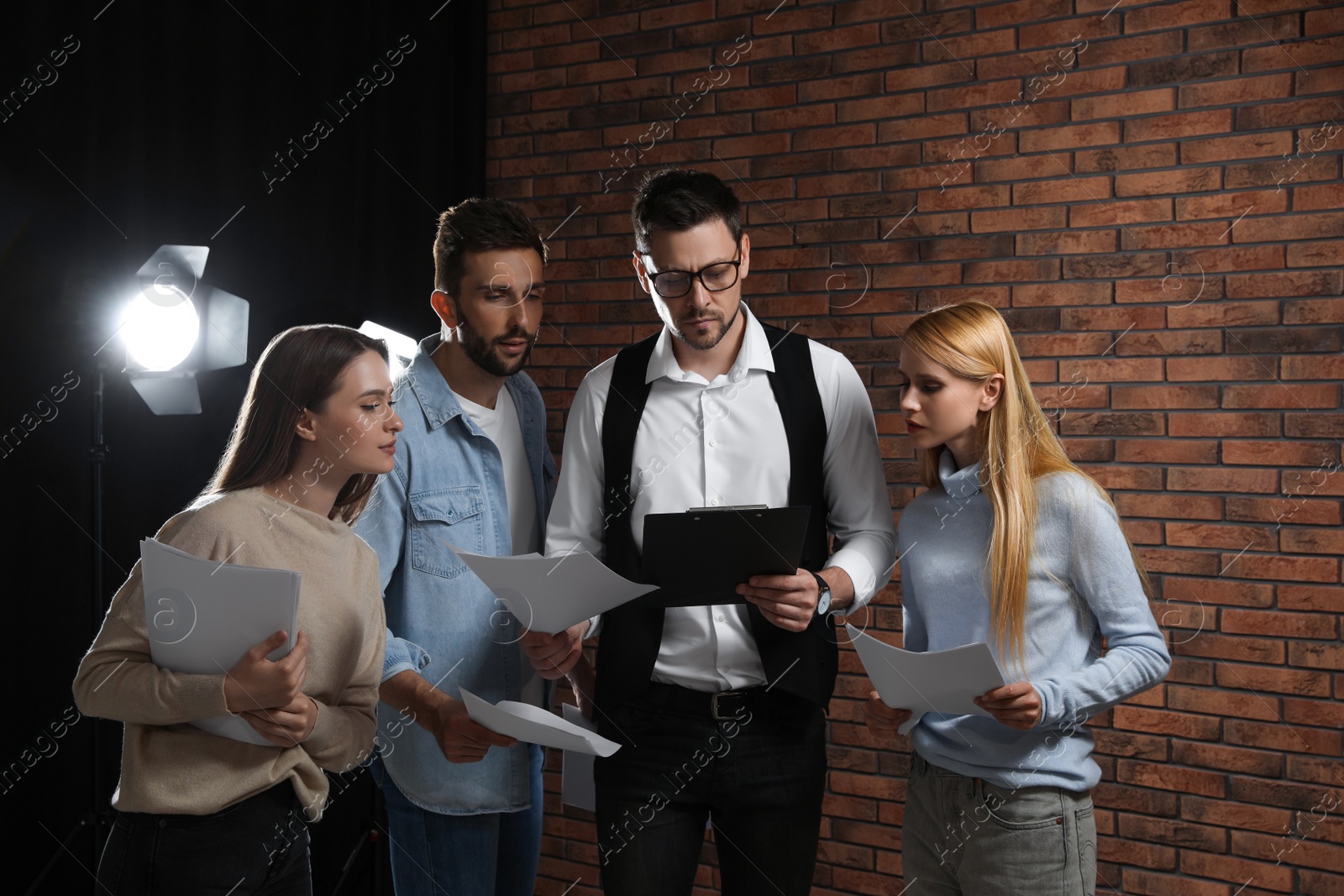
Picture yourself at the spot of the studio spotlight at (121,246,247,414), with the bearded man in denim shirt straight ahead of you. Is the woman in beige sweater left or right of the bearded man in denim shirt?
right

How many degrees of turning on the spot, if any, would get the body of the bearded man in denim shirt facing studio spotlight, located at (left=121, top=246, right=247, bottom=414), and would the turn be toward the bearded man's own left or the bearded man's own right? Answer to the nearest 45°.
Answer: approximately 180°

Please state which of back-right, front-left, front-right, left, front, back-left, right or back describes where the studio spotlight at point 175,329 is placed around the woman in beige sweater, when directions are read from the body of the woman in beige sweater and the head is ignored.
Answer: back-left

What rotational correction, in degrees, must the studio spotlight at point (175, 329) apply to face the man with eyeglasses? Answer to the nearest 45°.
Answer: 0° — it already faces them

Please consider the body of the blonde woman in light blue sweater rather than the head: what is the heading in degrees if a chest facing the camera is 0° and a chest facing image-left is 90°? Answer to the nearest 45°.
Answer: approximately 45°

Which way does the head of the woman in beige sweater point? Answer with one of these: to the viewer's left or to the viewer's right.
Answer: to the viewer's right
